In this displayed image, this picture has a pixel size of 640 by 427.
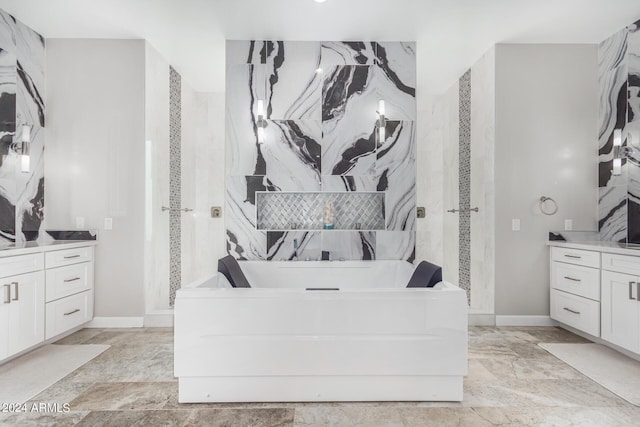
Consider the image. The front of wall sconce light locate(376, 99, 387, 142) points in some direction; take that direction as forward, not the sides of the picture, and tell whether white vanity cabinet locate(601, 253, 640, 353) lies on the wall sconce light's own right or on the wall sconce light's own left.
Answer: on the wall sconce light's own left

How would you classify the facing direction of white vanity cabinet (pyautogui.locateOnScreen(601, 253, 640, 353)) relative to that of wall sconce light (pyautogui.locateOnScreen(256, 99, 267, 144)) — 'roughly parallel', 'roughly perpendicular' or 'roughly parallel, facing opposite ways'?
roughly perpendicular

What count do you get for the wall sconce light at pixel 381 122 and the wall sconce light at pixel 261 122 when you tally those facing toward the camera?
2

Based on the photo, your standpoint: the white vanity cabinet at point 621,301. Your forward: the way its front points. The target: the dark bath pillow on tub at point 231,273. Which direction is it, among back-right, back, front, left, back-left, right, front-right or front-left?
front

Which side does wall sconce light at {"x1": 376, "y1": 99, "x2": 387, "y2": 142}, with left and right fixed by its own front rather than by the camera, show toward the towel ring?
left

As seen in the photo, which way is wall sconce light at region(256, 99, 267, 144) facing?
toward the camera

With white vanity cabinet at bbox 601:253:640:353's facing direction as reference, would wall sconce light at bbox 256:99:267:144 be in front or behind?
in front

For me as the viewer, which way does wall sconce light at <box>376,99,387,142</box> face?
facing the viewer

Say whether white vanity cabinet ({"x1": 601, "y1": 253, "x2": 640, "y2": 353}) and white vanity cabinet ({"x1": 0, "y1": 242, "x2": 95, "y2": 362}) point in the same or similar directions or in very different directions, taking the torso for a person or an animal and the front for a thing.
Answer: very different directions

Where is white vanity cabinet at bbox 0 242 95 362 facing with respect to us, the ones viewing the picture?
facing the viewer and to the right of the viewer

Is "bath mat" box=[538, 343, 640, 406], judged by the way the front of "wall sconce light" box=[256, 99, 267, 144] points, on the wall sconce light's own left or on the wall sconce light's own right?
on the wall sconce light's own left

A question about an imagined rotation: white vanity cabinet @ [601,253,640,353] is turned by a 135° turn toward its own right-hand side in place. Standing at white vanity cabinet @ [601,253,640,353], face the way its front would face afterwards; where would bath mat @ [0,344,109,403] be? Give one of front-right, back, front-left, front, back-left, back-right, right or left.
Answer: back-left

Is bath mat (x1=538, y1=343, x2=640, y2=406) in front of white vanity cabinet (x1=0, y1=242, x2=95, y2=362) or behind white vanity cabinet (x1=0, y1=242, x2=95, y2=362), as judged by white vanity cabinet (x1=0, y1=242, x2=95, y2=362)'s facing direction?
in front

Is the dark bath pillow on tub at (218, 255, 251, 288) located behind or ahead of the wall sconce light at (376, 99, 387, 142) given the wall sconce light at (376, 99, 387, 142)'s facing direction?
ahead

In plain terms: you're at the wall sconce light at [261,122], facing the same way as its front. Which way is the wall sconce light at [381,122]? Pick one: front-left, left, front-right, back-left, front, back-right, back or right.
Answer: left
